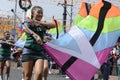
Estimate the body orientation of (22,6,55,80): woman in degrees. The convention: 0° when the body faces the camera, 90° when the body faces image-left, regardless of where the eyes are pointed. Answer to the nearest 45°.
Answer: approximately 315°
